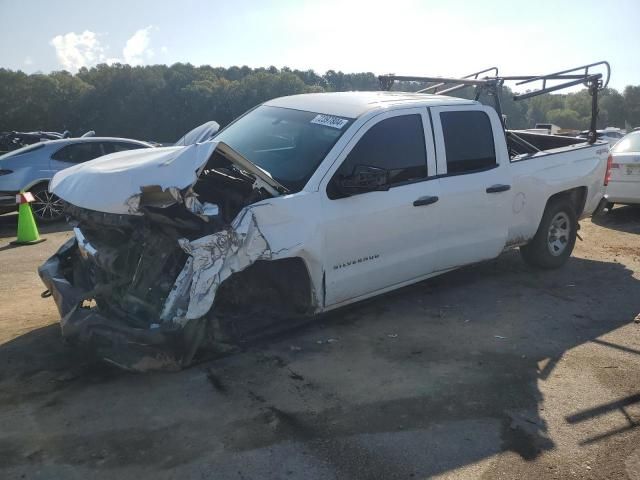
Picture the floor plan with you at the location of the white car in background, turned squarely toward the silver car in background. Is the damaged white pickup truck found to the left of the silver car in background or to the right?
left

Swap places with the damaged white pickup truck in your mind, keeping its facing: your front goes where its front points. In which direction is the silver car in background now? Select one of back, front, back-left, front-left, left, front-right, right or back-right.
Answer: right

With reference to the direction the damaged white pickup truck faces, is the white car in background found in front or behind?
behind

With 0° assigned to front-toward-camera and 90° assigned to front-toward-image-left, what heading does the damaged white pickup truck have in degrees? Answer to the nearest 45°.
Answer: approximately 45°

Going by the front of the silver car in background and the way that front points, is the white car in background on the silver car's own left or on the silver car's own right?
on the silver car's own right
